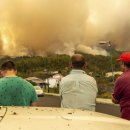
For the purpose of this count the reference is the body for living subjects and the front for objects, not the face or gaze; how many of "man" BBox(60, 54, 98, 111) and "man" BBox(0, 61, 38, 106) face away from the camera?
2

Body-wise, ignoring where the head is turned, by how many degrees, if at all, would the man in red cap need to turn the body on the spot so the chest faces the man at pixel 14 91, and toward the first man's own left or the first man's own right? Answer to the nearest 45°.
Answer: approximately 90° to the first man's own left

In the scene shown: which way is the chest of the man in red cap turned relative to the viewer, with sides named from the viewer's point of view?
facing away from the viewer and to the left of the viewer

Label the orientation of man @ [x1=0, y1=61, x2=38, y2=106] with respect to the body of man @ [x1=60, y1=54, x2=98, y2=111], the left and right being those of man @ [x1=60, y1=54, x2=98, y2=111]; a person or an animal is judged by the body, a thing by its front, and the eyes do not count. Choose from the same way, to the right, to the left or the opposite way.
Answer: the same way

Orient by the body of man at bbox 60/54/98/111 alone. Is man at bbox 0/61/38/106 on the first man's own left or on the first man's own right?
on the first man's own left

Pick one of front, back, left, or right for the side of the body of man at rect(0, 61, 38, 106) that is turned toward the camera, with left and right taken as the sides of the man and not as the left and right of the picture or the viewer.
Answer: back

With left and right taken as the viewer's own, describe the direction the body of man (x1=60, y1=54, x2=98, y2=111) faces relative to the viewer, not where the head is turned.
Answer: facing away from the viewer

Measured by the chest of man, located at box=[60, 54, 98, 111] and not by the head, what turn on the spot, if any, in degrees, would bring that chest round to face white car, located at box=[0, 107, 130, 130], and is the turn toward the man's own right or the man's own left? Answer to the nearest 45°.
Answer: approximately 180°

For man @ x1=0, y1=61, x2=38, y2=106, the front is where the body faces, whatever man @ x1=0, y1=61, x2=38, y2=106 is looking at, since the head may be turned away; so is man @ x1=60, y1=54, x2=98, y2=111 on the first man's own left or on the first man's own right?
on the first man's own right

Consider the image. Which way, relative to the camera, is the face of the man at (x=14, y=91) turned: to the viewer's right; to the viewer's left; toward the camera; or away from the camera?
away from the camera

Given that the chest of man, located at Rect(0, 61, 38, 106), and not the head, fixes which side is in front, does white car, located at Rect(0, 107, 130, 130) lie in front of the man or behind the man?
behind

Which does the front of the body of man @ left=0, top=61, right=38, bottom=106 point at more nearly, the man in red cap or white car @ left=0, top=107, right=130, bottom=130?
the man in red cap
